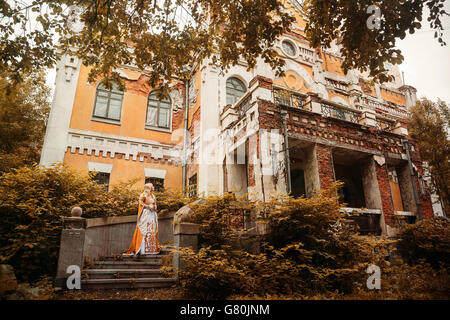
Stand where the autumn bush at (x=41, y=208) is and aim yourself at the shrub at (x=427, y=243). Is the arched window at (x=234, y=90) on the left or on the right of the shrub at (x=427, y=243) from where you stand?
left

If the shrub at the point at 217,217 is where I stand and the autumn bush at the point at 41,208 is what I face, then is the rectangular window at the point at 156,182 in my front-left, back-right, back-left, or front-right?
front-right

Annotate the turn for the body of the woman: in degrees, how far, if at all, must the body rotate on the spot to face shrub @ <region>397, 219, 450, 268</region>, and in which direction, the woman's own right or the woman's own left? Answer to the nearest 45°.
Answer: approximately 45° to the woman's own left

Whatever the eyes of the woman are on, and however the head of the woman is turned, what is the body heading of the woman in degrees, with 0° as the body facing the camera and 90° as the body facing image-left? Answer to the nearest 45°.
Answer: approximately 315°

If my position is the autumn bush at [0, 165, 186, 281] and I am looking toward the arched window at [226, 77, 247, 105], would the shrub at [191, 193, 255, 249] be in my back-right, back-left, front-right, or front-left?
front-right

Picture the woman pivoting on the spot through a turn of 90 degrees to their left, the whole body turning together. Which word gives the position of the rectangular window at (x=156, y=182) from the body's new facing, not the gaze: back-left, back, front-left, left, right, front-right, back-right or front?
front-left

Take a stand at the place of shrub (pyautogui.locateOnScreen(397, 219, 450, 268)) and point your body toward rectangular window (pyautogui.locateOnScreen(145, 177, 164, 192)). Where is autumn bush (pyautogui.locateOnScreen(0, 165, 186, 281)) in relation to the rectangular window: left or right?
left
